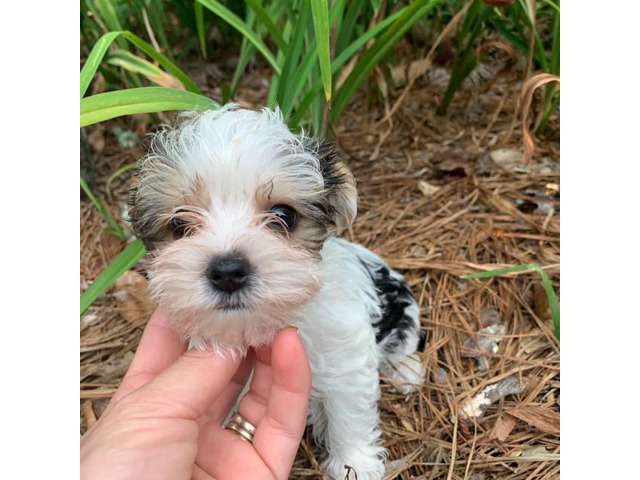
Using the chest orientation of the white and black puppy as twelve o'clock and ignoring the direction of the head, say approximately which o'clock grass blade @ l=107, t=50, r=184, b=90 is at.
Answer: The grass blade is roughly at 4 o'clock from the white and black puppy.

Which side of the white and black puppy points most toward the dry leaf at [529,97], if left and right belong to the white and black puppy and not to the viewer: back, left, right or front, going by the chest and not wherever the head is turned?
back

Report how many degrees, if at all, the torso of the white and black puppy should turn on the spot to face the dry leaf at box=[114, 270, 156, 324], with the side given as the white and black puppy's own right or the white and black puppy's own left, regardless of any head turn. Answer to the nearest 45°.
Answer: approximately 90° to the white and black puppy's own right

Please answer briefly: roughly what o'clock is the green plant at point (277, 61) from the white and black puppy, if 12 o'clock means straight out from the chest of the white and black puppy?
The green plant is roughly at 5 o'clock from the white and black puppy.

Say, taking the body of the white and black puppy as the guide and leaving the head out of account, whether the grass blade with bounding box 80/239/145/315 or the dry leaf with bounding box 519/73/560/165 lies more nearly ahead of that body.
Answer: the grass blade

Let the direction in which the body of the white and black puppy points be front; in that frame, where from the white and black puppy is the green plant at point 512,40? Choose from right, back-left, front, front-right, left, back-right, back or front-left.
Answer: back

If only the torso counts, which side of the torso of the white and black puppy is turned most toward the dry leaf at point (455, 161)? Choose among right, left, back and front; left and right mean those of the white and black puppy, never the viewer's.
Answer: back

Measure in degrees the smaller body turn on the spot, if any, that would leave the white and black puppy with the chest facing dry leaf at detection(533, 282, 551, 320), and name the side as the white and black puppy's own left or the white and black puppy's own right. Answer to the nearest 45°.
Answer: approximately 135° to the white and black puppy's own left

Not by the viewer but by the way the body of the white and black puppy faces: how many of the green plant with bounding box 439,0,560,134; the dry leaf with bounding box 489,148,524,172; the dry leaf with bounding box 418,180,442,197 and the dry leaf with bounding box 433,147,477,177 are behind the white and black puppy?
4

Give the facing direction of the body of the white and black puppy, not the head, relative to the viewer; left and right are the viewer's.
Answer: facing the viewer and to the left of the viewer
